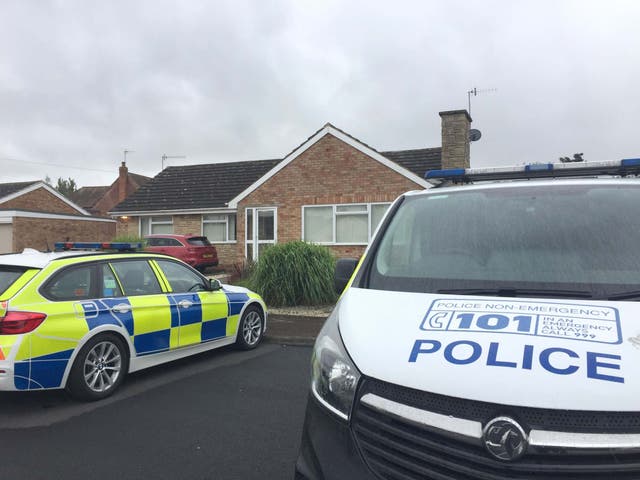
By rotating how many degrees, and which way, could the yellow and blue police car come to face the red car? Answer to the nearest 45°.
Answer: approximately 45° to its left

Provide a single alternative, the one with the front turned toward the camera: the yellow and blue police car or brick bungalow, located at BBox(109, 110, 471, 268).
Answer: the brick bungalow

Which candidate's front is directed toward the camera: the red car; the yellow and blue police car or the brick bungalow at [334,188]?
the brick bungalow

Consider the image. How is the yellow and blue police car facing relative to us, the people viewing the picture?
facing away from the viewer and to the right of the viewer

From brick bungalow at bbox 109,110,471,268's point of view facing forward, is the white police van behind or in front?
in front

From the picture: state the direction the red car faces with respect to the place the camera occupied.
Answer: facing away from the viewer and to the left of the viewer

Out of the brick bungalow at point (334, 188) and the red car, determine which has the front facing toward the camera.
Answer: the brick bungalow

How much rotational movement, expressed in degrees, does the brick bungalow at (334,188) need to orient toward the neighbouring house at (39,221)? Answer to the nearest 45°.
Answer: approximately 135° to its right

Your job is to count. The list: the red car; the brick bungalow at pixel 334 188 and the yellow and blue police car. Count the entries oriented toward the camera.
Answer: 1

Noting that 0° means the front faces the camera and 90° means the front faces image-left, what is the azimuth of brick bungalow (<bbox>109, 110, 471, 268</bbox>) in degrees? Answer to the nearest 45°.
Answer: approximately 0°

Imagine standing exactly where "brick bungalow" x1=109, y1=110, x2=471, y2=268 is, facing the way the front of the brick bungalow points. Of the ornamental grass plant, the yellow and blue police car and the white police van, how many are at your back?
0

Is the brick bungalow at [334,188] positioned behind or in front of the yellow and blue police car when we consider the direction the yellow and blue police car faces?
in front

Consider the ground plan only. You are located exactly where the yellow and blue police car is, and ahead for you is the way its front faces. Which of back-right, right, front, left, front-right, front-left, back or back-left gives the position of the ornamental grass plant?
front

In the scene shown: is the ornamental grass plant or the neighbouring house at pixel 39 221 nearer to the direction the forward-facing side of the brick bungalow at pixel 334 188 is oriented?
the ornamental grass plant
